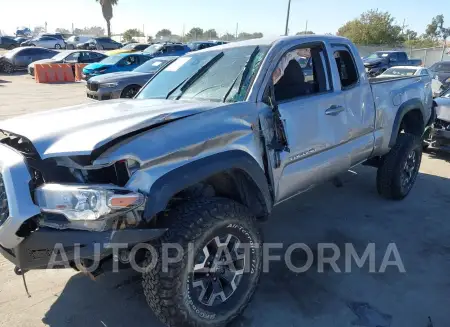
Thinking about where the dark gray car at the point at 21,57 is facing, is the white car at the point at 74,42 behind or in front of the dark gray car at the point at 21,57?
behind

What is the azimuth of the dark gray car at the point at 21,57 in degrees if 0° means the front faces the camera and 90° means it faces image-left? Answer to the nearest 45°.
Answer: approximately 45°

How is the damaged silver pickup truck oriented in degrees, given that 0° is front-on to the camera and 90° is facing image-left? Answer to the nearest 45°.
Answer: approximately 45°

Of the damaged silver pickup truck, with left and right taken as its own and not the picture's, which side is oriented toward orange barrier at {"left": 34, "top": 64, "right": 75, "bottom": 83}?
right

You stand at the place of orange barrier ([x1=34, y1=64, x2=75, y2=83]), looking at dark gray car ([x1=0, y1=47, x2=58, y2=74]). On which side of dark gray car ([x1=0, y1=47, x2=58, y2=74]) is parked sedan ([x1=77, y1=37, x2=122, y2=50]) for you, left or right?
right

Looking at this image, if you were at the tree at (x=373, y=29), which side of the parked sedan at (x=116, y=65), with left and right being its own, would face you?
back

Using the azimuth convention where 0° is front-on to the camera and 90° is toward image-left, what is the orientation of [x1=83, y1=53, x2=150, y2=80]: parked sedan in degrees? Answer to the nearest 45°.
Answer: approximately 45°

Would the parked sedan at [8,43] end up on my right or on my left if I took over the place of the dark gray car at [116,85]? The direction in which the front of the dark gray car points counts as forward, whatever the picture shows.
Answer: on my right

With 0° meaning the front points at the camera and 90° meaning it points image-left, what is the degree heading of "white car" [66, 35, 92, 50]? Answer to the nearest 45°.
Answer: approximately 45°

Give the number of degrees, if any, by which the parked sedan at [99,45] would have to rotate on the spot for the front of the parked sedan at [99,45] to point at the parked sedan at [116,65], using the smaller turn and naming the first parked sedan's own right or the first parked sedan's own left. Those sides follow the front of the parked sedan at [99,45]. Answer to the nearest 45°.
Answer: approximately 45° to the first parked sedan's own left
